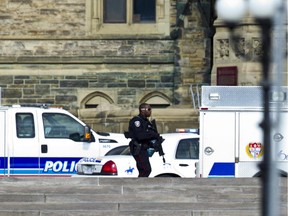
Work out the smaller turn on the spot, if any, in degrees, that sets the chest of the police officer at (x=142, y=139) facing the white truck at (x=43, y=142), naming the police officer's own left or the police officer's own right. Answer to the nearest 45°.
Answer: approximately 135° to the police officer's own left

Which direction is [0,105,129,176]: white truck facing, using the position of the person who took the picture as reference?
facing to the right of the viewer
